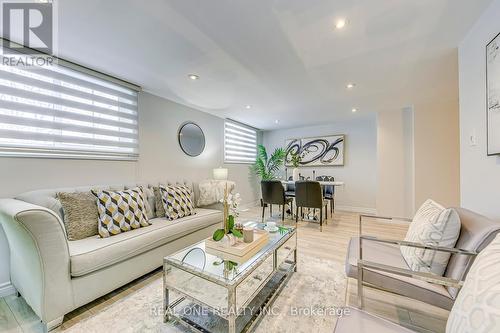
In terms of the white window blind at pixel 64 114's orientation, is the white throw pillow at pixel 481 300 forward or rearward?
forward

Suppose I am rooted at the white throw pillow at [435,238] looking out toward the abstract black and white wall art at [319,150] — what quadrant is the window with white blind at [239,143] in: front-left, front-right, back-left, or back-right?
front-left

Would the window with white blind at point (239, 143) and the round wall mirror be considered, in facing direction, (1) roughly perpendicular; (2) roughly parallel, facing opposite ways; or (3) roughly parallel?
roughly parallel

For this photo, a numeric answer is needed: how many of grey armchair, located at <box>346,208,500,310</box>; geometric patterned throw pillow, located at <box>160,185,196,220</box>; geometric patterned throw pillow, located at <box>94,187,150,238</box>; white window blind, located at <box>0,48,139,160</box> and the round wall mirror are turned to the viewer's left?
1

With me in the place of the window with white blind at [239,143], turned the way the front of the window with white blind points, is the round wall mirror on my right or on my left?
on my right

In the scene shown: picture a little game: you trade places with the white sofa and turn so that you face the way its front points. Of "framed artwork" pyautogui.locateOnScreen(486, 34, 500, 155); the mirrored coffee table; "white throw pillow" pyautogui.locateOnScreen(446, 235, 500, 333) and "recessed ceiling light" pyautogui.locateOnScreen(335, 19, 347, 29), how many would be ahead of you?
4

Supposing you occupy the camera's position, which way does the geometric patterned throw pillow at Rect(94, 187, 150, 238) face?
facing the viewer and to the right of the viewer

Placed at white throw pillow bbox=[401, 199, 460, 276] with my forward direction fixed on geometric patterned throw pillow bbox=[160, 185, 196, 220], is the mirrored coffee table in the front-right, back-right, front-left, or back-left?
front-left

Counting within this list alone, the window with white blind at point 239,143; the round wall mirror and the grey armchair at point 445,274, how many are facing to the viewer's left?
1

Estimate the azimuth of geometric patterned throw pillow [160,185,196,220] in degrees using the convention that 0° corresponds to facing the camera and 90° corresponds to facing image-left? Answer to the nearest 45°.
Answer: approximately 315°

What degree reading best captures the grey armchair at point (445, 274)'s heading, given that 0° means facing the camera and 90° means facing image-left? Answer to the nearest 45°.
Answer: approximately 90°

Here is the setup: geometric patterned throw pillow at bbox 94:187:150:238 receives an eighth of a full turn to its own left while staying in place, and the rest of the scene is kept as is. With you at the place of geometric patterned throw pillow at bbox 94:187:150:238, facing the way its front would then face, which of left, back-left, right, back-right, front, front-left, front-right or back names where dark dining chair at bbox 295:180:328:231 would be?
front

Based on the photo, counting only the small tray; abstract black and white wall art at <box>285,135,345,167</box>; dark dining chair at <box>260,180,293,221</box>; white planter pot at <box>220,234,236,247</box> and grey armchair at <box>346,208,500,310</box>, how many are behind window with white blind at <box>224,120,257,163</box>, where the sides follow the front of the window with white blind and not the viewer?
0

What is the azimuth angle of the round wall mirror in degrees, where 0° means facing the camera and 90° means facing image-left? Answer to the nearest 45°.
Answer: approximately 315°

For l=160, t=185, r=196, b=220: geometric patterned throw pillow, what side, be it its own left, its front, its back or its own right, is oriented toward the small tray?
front

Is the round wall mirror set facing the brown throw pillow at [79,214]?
no

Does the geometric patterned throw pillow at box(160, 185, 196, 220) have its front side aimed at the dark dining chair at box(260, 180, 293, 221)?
no
